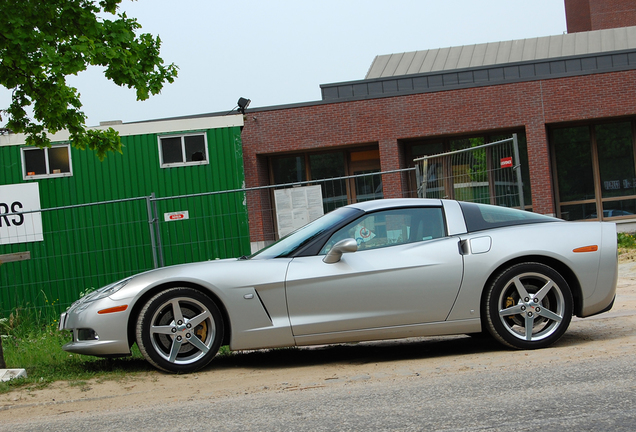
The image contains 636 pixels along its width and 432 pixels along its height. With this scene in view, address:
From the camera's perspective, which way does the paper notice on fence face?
toward the camera

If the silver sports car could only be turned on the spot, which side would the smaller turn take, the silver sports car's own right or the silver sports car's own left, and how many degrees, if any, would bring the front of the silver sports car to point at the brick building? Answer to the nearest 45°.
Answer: approximately 90° to the silver sports car's own right

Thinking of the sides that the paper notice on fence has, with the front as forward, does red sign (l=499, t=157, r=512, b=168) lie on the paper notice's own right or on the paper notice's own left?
on the paper notice's own left

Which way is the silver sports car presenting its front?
to the viewer's left

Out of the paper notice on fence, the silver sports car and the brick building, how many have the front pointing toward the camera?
2

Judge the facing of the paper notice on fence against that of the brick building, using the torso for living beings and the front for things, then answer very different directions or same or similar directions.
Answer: same or similar directions

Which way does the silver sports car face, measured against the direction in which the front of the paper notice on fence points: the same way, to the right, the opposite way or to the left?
to the right

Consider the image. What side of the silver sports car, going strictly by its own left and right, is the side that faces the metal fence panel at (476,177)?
right

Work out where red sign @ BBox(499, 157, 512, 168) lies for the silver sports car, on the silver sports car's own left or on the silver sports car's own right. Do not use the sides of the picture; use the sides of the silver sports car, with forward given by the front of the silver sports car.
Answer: on the silver sports car's own right

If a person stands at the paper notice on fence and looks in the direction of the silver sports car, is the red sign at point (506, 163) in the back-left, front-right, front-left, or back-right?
front-left

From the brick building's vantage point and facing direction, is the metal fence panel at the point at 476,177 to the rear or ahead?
ahead

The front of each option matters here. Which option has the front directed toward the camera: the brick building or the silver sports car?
the brick building

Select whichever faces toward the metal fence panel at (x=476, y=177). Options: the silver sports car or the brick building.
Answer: the brick building

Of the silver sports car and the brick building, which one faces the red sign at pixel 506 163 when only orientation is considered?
the brick building

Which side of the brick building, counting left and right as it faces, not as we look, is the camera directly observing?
front

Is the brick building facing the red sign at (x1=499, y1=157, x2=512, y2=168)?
yes

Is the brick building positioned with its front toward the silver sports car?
yes

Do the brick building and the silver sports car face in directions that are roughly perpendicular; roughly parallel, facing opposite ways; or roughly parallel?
roughly perpendicular
